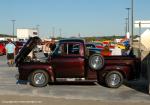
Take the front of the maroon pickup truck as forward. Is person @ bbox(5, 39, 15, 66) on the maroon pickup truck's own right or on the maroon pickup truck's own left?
on the maroon pickup truck's own right

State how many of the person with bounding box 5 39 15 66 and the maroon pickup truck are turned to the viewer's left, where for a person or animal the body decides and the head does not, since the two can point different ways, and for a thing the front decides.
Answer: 1

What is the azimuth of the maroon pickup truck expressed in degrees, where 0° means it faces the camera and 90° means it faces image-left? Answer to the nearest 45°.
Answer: approximately 90°
